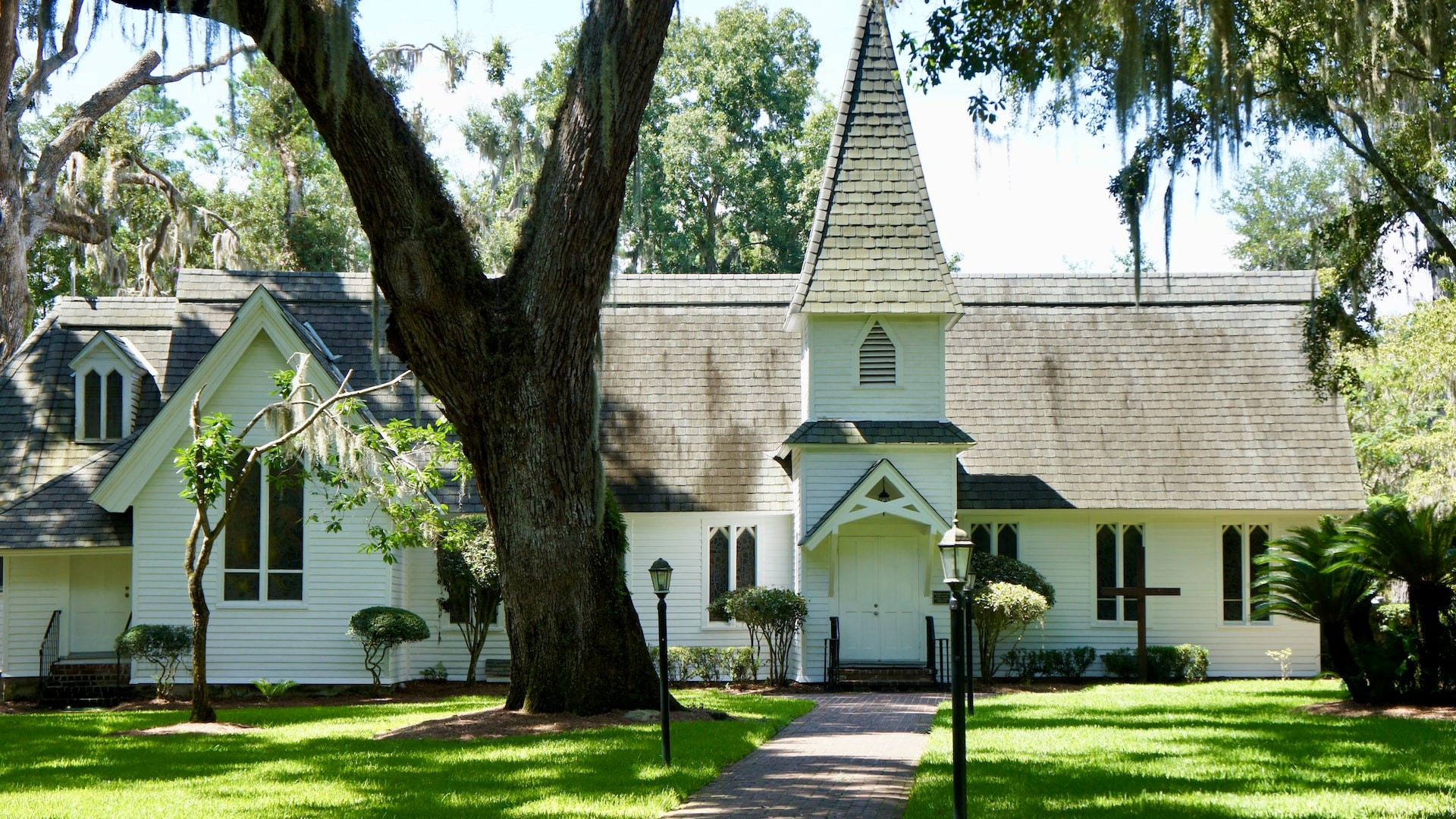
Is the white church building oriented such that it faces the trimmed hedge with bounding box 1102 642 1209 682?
no

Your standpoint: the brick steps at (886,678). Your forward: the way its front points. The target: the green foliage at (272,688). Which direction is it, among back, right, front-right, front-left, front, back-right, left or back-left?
right

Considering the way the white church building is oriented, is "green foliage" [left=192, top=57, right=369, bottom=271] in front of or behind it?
behind

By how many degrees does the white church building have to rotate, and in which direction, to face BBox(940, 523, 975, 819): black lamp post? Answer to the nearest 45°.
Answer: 0° — it already faces it

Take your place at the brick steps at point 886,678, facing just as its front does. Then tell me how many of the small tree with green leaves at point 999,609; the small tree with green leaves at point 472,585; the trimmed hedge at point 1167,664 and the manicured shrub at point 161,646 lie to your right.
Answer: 2

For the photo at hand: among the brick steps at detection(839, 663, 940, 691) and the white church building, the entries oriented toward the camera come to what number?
2

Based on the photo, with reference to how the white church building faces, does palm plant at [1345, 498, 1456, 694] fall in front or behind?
in front

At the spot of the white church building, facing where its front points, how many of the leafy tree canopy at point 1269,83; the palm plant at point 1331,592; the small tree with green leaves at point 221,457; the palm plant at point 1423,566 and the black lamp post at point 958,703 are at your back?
0

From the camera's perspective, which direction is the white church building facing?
toward the camera

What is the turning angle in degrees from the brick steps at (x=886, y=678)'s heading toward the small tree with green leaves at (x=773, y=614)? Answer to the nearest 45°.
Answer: approximately 90° to its right

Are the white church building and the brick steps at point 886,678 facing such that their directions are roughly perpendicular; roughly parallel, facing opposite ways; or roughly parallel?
roughly parallel
